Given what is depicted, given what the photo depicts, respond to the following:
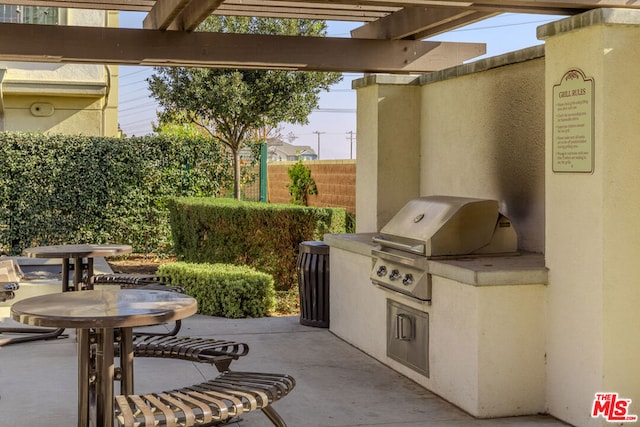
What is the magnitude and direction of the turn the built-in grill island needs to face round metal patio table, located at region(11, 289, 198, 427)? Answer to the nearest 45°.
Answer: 0° — it already faces it

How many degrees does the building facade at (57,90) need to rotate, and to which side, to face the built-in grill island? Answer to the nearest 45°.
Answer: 0° — it already faces it

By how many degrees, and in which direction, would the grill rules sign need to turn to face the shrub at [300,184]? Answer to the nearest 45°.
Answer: approximately 90° to its right

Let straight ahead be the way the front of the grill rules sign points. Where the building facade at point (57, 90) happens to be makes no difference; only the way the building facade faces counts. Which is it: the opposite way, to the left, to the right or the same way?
to the left

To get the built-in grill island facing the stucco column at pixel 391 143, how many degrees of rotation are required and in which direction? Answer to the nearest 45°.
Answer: approximately 135° to its right

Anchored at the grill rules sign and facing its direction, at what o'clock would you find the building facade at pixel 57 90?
The building facade is roughly at 3 o'clock from the grill rules sign.

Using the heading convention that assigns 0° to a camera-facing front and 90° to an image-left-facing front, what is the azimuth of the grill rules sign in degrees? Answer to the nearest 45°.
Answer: approximately 45°

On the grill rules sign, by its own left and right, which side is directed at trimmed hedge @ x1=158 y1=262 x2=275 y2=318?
right

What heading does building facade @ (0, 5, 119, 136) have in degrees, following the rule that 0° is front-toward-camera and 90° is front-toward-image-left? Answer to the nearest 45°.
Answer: approximately 0°
